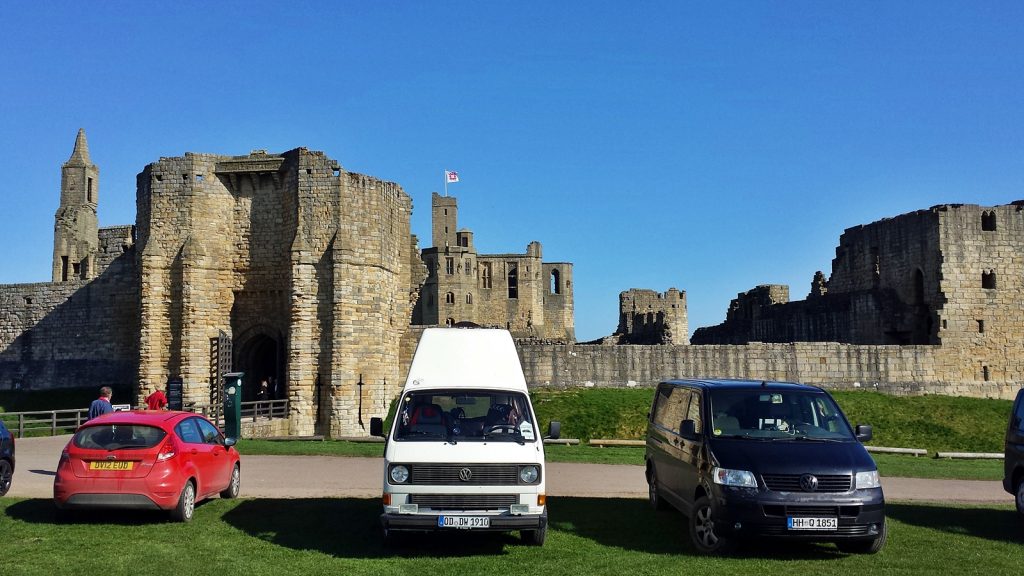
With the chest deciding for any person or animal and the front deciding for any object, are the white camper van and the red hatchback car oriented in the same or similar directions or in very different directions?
very different directions

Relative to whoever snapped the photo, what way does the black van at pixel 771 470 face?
facing the viewer and to the right of the viewer

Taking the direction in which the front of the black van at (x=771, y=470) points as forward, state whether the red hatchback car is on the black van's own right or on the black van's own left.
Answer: on the black van's own right

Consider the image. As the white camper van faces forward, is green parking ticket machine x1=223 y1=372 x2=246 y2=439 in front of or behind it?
behind

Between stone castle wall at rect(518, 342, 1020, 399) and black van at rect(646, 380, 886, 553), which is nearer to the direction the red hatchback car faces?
the stone castle wall

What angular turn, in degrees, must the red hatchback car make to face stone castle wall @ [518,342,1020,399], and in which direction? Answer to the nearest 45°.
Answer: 0° — it already faces it

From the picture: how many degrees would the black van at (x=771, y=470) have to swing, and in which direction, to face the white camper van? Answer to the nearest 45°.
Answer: approximately 135° to its right

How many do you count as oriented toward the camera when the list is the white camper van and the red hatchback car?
1

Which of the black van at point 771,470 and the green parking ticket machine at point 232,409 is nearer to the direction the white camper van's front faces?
the black van

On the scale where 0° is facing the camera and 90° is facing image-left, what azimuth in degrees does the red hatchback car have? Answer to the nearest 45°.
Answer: approximately 225°

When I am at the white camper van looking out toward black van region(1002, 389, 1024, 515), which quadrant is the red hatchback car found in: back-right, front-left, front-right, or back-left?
back-left

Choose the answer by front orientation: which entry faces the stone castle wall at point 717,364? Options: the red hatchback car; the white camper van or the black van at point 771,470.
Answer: the red hatchback car
